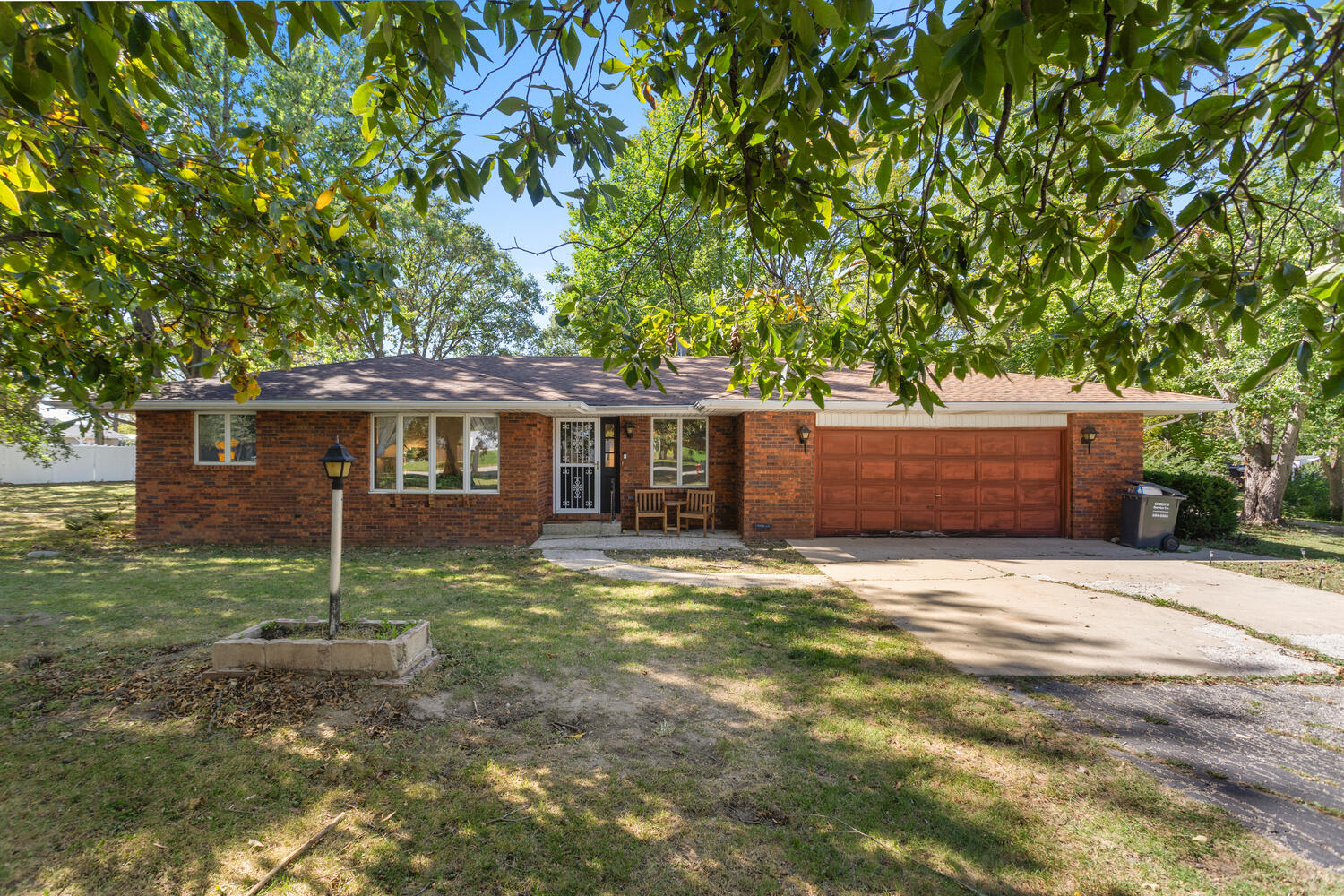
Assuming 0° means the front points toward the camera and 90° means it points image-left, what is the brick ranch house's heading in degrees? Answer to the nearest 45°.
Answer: approximately 0°

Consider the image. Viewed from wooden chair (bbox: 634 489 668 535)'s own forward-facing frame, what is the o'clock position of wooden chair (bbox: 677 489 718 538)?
wooden chair (bbox: 677 489 718 538) is roughly at 9 o'clock from wooden chair (bbox: 634 489 668 535).

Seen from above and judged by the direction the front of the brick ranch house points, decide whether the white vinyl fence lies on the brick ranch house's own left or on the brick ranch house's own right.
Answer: on the brick ranch house's own right

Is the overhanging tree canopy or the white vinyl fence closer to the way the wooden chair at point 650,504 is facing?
the overhanging tree canopy

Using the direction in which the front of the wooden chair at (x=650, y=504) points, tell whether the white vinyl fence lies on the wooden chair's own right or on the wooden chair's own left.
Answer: on the wooden chair's own right

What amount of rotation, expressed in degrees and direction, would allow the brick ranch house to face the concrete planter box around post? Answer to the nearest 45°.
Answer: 0° — it already faces it

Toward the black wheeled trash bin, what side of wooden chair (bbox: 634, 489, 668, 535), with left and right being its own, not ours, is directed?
left

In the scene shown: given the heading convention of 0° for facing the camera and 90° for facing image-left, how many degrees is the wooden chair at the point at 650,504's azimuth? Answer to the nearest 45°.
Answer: approximately 0°
